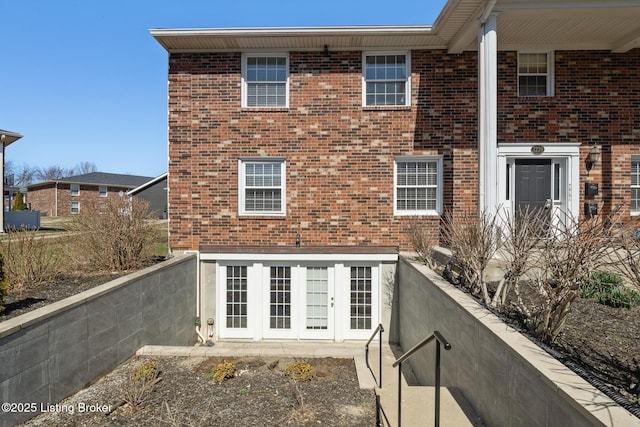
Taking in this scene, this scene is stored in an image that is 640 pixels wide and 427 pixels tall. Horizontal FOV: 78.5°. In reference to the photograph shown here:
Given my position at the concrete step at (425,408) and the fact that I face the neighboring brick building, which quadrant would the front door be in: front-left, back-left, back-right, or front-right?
front-right

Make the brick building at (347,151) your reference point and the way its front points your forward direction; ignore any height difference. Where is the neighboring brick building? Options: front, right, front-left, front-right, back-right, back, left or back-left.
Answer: back-right

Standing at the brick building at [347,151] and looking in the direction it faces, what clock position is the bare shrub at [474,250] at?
The bare shrub is roughly at 11 o'clock from the brick building.

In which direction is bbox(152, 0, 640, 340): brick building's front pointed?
toward the camera

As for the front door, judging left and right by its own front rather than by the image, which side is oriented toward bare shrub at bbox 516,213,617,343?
front

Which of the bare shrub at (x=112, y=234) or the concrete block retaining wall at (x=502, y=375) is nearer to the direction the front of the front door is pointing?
the concrete block retaining wall

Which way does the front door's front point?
toward the camera

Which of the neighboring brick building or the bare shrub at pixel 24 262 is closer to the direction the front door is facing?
the bare shrub

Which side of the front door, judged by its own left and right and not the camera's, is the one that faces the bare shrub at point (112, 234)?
right

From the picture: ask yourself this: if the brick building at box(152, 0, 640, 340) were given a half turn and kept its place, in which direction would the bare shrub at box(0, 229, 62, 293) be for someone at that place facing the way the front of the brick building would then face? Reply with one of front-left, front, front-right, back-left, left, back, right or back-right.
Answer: back-left

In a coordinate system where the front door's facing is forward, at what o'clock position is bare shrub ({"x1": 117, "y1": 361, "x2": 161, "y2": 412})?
The bare shrub is roughly at 1 o'clock from the front door.

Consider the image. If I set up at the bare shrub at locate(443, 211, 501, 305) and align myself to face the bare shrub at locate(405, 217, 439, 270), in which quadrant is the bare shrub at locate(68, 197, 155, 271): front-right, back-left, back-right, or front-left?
front-left

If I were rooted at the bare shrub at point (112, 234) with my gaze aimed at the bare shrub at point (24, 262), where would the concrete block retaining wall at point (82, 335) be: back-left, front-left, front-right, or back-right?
front-left
